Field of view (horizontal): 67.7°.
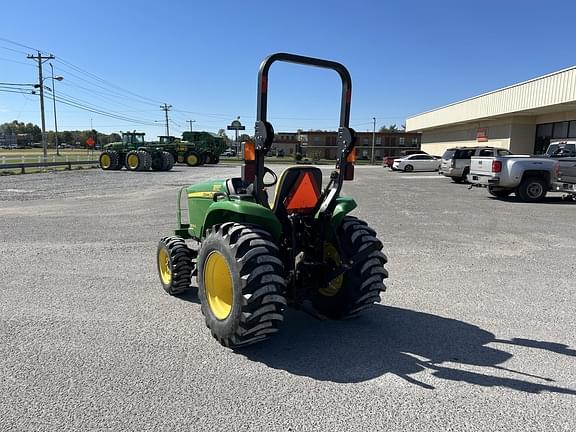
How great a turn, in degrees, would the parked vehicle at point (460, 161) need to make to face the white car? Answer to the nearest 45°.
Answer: approximately 45° to its left

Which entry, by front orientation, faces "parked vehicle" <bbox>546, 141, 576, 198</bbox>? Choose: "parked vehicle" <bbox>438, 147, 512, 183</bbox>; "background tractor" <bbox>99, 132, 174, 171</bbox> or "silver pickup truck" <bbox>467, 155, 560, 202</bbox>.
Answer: the silver pickup truck

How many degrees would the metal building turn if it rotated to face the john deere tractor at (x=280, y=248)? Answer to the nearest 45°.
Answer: approximately 45° to its left

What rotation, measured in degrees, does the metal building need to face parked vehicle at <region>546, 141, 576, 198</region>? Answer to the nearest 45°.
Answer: approximately 45° to its left

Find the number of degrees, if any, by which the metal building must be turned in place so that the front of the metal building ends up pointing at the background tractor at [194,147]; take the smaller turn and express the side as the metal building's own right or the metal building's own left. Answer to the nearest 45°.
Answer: approximately 45° to the metal building's own right

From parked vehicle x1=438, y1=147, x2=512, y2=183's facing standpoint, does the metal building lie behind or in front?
in front

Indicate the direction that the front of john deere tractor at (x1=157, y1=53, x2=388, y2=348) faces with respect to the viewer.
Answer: facing away from the viewer and to the left of the viewer

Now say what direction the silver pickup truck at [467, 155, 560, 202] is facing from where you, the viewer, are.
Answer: facing away from the viewer and to the right of the viewer

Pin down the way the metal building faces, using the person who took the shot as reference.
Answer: facing the viewer and to the left of the viewer

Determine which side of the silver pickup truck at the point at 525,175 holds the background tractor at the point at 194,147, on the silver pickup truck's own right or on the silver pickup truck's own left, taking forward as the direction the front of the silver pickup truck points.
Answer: on the silver pickup truck's own left

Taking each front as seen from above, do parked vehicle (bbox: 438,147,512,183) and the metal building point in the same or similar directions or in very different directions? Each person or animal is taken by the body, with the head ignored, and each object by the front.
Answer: very different directions

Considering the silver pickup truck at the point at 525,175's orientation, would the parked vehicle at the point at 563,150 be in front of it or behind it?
in front

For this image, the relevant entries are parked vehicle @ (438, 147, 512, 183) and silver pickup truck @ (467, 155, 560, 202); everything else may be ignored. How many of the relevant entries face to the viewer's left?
0

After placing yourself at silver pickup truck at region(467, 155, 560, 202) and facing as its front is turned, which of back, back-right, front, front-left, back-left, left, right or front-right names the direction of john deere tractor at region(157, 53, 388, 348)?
back-right

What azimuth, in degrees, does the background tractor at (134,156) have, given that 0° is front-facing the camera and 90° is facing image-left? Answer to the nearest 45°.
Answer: approximately 135°

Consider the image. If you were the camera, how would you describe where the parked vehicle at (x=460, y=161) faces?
facing away from the viewer and to the right of the viewer

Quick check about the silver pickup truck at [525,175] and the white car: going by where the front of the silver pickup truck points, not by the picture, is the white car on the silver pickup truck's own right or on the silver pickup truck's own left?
on the silver pickup truck's own left

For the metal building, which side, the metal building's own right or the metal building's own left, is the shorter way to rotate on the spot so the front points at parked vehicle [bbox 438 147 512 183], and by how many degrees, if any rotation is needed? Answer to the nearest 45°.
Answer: approximately 45° to the metal building's own left

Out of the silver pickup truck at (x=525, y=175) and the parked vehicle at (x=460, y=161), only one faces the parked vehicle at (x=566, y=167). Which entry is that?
the silver pickup truck
